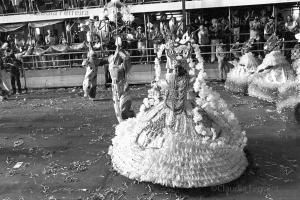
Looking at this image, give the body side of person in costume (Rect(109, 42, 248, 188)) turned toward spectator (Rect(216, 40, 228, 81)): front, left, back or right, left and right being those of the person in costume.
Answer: back

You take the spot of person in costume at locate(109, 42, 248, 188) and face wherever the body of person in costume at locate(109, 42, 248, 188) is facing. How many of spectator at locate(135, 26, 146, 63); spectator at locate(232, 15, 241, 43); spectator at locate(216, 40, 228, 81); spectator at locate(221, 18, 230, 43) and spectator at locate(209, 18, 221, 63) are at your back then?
5

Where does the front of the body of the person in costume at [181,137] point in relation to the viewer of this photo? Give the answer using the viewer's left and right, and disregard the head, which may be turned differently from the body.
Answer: facing the viewer

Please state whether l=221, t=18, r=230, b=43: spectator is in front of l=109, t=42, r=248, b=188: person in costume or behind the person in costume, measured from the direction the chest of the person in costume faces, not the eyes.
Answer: behind

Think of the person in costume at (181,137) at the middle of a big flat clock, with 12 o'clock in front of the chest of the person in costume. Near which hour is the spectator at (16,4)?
The spectator is roughly at 5 o'clock from the person in costume.

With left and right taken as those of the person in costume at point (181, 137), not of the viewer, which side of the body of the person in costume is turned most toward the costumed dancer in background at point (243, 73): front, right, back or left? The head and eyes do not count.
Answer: back

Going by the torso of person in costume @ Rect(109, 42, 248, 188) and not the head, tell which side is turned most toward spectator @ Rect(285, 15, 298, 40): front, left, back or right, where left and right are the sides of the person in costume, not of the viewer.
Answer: back

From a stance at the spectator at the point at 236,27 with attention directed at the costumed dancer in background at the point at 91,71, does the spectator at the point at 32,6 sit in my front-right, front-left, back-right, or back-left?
front-right

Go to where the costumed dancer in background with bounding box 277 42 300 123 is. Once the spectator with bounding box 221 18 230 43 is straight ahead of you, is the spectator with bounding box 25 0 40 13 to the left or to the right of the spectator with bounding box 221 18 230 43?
left

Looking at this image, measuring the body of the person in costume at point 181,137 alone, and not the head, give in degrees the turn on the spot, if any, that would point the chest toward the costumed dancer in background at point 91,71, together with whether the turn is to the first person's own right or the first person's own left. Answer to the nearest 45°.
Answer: approximately 135° to the first person's own right

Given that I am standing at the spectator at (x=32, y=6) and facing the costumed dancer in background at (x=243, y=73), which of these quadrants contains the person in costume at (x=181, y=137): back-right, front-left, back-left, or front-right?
front-right

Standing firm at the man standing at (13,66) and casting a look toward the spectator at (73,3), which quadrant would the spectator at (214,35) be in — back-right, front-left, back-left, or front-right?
front-right

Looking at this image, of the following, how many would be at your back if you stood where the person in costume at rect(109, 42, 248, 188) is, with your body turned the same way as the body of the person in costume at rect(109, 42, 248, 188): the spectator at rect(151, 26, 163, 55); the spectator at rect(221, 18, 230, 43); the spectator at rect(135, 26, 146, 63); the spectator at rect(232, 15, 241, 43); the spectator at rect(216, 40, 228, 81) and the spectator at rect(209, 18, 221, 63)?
6

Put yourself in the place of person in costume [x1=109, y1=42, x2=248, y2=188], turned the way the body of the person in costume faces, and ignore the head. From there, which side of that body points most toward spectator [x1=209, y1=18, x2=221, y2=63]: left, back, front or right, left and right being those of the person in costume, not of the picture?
back

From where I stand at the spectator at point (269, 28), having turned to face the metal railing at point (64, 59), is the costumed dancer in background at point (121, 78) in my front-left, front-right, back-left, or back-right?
front-left

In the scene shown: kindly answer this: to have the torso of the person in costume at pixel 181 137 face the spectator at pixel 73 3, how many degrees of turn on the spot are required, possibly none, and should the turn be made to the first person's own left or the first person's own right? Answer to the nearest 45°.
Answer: approximately 180°

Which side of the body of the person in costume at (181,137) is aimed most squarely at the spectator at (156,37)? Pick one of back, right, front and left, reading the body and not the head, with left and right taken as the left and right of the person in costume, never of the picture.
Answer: back
